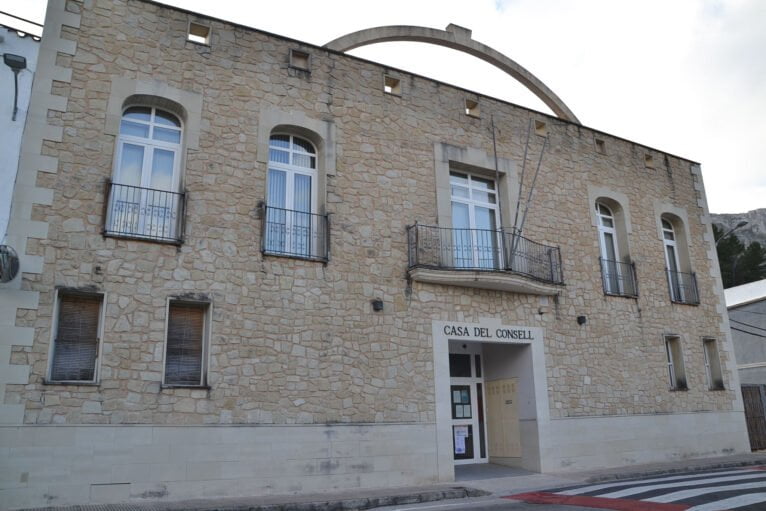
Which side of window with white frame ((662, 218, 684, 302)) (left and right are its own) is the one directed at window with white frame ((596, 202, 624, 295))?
right

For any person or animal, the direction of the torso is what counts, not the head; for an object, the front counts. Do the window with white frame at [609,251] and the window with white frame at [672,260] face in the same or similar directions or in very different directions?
same or similar directions

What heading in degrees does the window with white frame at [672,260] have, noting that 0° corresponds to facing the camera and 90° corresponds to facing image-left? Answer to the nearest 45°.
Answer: approximately 315°

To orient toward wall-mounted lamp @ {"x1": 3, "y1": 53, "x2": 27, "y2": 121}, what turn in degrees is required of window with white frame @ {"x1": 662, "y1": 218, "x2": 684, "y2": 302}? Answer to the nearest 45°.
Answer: approximately 90° to its right

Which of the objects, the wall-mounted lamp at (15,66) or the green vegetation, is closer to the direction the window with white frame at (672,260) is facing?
the wall-mounted lamp

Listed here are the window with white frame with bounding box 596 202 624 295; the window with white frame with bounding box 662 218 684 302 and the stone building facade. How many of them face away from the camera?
0

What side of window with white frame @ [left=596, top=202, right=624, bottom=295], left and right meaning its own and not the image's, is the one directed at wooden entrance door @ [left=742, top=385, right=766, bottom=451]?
left

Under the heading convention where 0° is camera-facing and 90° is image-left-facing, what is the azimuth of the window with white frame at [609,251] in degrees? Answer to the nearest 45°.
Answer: approximately 315°

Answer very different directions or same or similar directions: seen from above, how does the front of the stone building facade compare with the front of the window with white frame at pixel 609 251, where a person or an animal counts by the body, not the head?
same or similar directions

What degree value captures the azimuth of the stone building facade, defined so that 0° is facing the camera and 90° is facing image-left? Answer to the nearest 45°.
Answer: approximately 315°

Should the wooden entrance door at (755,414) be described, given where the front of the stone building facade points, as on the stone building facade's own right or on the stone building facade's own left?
on the stone building facade's own left
